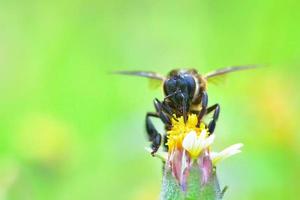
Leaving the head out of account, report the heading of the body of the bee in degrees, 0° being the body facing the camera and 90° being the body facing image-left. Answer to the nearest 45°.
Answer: approximately 0°
